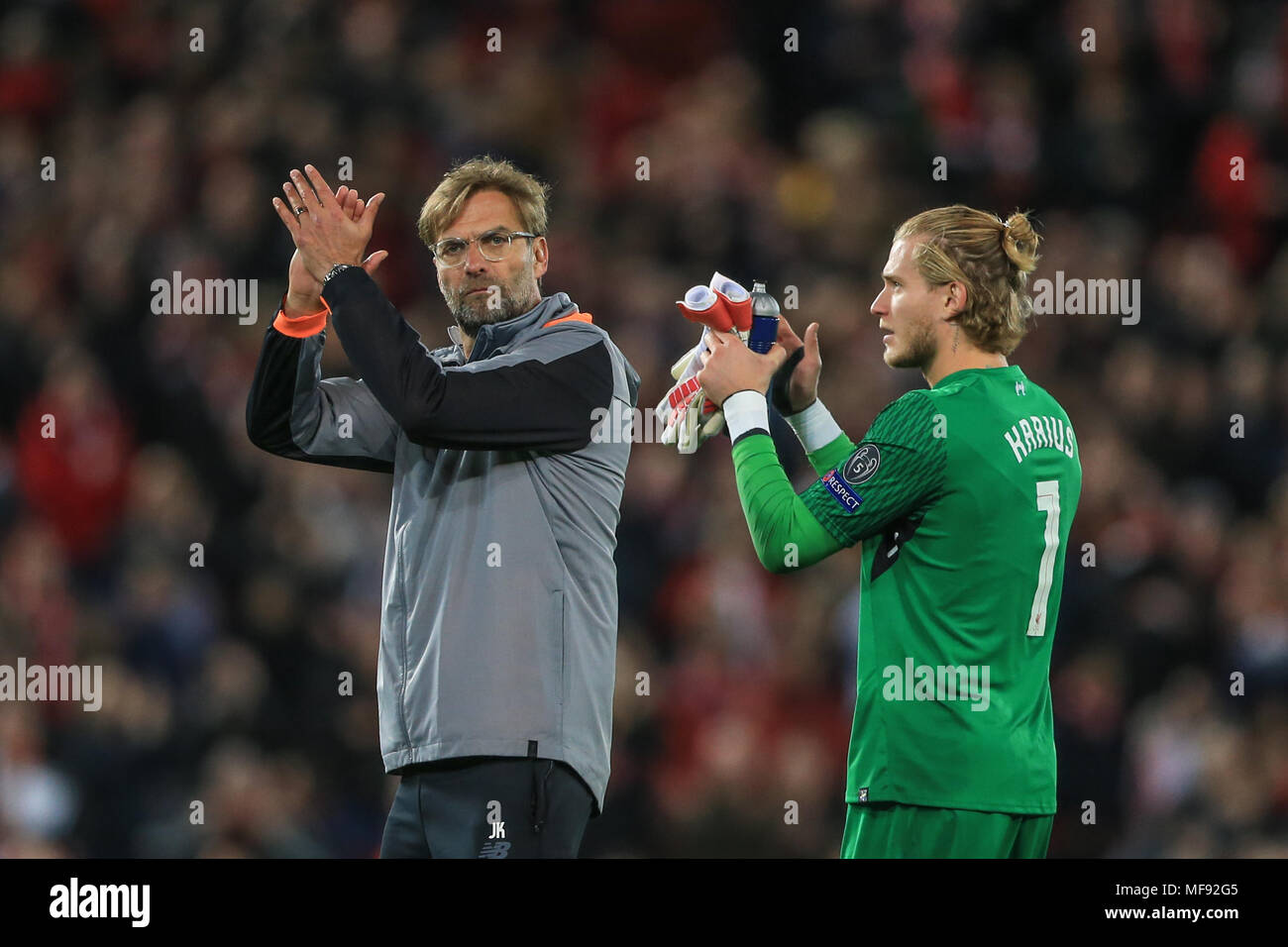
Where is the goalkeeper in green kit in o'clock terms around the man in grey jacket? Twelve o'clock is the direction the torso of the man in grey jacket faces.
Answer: The goalkeeper in green kit is roughly at 8 o'clock from the man in grey jacket.

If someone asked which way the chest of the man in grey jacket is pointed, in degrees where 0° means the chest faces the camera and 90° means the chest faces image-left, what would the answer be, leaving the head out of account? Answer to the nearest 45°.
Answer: approximately 45°

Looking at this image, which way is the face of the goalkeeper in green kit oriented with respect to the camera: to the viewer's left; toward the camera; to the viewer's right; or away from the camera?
to the viewer's left
